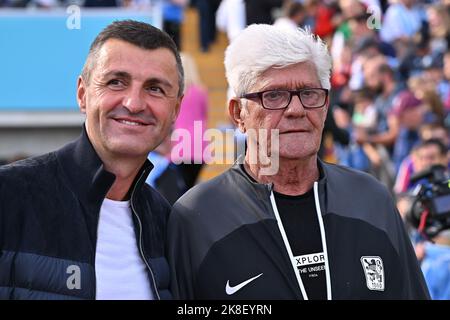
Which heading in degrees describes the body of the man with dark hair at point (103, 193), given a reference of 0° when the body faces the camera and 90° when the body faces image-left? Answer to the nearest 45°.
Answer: approximately 315°

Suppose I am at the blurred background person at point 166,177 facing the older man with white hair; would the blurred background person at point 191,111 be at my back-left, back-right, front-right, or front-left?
back-left

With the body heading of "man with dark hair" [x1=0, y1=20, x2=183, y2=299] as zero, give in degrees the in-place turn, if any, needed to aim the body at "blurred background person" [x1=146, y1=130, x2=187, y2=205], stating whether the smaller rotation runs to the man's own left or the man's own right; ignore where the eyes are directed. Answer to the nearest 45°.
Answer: approximately 135° to the man's own left

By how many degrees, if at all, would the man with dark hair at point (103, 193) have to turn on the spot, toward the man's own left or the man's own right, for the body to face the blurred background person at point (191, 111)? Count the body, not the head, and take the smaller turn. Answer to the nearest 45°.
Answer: approximately 135° to the man's own left
